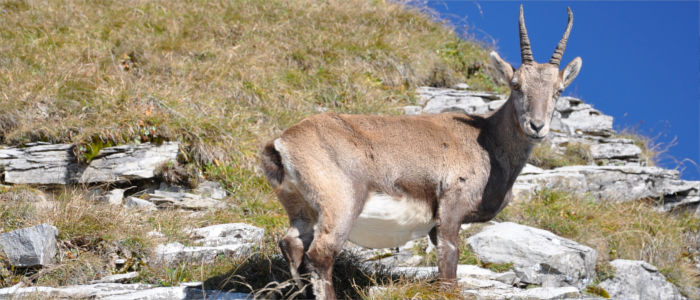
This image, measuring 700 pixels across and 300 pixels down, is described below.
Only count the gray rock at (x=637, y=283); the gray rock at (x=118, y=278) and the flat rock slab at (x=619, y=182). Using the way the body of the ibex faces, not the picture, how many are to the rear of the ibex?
1

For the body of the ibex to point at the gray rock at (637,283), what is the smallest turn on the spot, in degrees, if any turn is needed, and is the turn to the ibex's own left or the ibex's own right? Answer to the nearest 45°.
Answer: approximately 45° to the ibex's own left

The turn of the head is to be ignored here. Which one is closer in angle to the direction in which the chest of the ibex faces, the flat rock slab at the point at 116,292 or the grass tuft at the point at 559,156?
the grass tuft

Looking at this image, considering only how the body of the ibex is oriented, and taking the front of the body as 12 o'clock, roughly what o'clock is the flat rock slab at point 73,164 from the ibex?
The flat rock slab is roughly at 7 o'clock from the ibex.

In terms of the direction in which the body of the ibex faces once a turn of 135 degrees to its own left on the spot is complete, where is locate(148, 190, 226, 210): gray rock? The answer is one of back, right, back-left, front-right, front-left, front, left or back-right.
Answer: front

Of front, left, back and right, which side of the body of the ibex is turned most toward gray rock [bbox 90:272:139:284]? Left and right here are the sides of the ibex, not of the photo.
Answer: back

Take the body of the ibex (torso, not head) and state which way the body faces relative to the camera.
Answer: to the viewer's right

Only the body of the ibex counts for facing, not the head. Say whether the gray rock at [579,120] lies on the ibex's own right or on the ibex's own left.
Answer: on the ibex's own left

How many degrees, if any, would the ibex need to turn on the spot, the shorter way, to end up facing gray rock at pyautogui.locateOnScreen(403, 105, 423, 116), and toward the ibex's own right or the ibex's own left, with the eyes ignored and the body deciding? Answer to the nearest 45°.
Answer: approximately 90° to the ibex's own left

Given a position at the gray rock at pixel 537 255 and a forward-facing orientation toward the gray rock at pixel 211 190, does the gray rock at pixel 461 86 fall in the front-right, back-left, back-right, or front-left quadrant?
front-right

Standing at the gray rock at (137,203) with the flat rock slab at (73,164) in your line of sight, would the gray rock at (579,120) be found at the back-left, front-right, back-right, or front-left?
back-right

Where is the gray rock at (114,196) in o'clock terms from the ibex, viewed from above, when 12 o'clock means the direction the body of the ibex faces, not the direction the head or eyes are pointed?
The gray rock is roughly at 7 o'clock from the ibex.

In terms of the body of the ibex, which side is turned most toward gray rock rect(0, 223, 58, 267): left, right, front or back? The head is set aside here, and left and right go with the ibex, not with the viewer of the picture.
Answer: back

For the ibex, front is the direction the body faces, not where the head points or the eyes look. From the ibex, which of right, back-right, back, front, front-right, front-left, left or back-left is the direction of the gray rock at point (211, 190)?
back-left

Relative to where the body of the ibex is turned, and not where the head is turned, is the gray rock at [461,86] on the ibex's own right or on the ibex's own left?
on the ibex's own left

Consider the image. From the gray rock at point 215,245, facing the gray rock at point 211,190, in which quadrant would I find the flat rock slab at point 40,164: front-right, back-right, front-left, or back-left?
front-left

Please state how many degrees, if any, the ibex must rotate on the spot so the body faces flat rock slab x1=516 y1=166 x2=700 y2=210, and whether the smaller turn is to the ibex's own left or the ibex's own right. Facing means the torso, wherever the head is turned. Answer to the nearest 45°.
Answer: approximately 45° to the ibex's own left

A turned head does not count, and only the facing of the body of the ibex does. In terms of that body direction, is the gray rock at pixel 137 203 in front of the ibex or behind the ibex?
behind
